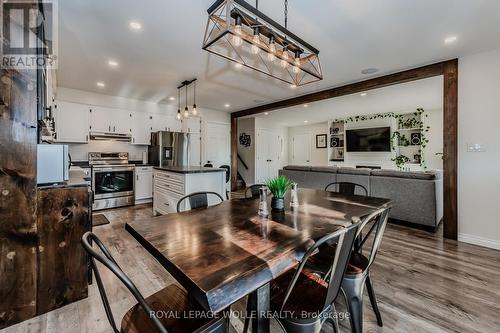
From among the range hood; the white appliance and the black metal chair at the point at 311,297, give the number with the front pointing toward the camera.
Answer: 1

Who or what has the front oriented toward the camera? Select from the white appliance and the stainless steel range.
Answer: the stainless steel range

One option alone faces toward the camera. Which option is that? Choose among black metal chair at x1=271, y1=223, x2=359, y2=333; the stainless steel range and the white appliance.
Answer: the stainless steel range

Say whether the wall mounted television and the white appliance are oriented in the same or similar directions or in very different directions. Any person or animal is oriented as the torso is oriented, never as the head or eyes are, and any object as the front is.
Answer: very different directions

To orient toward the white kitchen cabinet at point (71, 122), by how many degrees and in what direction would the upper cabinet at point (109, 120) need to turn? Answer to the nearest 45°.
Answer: approximately 135° to its right

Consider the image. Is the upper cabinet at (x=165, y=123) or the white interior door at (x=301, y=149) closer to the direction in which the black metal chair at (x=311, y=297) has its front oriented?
the upper cabinet

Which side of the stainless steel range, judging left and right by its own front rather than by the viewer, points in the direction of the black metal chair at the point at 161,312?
front

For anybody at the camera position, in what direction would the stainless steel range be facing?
facing the viewer

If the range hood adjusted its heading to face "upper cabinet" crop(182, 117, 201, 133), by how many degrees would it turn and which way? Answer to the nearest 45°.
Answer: approximately 90° to its left

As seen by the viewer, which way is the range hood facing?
toward the camera

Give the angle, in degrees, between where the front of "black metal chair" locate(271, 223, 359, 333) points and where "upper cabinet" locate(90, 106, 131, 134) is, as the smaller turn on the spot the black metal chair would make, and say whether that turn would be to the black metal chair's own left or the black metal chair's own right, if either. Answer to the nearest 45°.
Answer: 0° — it already faces it

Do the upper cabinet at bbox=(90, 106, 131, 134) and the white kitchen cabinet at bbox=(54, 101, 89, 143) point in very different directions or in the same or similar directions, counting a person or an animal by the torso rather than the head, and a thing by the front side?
same or similar directions

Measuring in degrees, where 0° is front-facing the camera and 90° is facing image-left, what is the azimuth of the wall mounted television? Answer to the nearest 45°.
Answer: approximately 45°

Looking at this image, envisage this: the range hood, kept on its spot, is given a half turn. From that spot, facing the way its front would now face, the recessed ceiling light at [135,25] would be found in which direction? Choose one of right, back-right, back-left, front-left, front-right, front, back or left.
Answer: back

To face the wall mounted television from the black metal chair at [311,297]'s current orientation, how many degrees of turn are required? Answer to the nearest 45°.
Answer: approximately 45° to its right

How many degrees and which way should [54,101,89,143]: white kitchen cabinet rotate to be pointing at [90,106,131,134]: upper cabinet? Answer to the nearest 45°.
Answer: approximately 45° to its left

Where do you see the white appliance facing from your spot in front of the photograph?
facing to the right of the viewer

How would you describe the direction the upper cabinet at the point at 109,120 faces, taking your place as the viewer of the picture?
facing the viewer and to the right of the viewer
